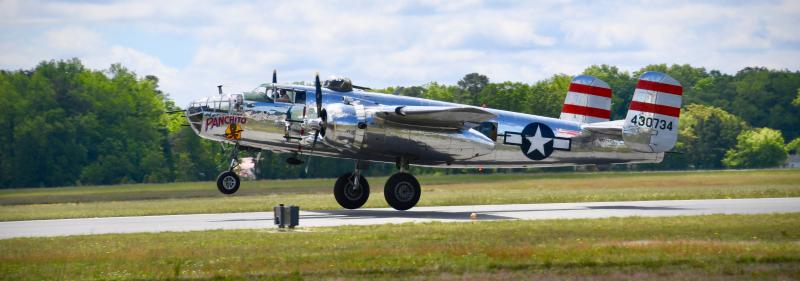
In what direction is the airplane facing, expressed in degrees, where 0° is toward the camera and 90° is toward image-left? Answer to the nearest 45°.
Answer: approximately 90°
